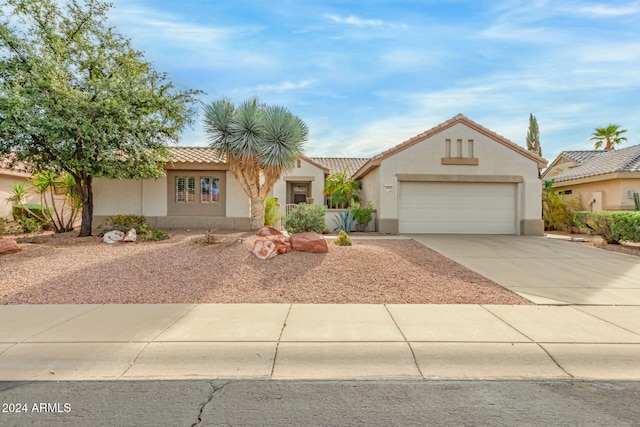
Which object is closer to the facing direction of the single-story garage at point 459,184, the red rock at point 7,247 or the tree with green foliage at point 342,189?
the red rock

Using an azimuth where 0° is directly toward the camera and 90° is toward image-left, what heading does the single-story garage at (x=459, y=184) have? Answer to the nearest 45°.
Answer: approximately 0°

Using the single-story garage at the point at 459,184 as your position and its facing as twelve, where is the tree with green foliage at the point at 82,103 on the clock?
The tree with green foliage is roughly at 2 o'clock from the single-story garage.

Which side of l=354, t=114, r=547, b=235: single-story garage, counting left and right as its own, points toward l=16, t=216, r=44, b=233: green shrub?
right

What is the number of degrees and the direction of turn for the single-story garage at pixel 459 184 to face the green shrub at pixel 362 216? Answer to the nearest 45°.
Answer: approximately 90° to its right

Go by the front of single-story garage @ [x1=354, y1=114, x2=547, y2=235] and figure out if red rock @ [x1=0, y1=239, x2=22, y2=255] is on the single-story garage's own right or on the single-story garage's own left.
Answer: on the single-story garage's own right

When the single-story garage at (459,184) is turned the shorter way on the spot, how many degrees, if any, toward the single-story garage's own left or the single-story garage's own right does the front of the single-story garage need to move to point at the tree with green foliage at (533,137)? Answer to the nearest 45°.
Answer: approximately 180°

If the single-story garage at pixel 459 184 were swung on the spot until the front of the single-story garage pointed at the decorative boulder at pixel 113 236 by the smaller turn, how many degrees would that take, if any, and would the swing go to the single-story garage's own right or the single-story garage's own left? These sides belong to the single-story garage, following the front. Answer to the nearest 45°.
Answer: approximately 45° to the single-story garage's own right

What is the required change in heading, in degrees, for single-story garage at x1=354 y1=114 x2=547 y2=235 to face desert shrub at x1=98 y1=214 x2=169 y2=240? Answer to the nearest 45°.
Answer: approximately 45° to its right

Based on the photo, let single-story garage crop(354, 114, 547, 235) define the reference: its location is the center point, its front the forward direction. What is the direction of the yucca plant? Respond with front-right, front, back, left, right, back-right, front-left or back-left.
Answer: front-right
